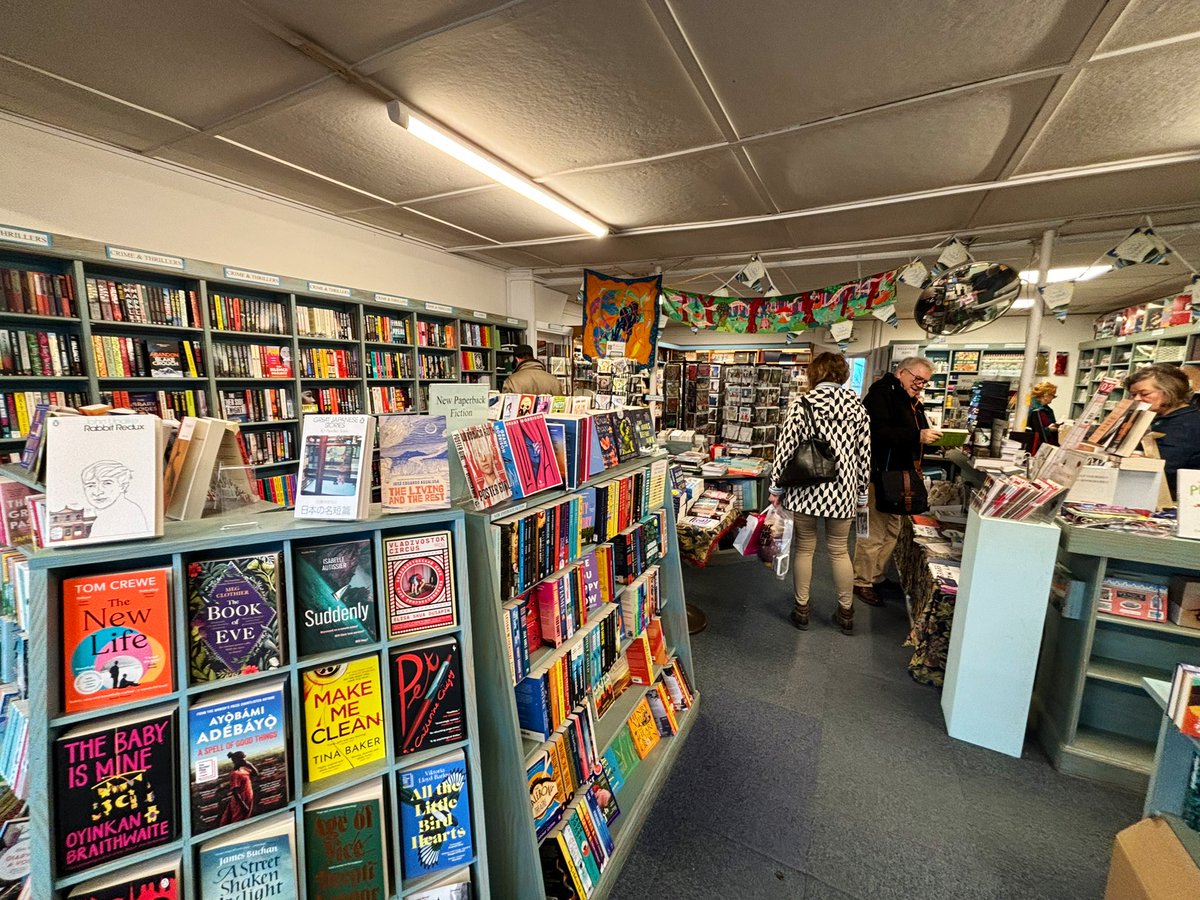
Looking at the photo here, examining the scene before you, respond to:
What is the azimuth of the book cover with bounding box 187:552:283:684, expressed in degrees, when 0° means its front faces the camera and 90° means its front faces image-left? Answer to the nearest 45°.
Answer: approximately 0°

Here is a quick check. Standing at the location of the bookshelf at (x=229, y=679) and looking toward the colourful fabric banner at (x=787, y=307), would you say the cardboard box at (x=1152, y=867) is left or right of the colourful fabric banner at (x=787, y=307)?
right

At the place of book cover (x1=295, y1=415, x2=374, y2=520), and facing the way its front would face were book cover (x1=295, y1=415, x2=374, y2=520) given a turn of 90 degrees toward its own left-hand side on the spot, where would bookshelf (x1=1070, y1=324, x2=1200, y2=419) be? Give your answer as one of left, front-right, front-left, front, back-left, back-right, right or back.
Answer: front

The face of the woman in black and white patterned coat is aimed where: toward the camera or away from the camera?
away from the camera

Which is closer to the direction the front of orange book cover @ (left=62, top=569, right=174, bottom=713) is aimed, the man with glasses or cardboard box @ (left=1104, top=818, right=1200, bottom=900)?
the cardboard box

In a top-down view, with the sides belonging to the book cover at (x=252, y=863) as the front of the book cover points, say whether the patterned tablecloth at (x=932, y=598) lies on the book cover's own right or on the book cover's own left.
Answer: on the book cover's own left

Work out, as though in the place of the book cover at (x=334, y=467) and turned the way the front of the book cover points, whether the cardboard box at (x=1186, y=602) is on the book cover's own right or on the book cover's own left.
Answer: on the book cover's own left
